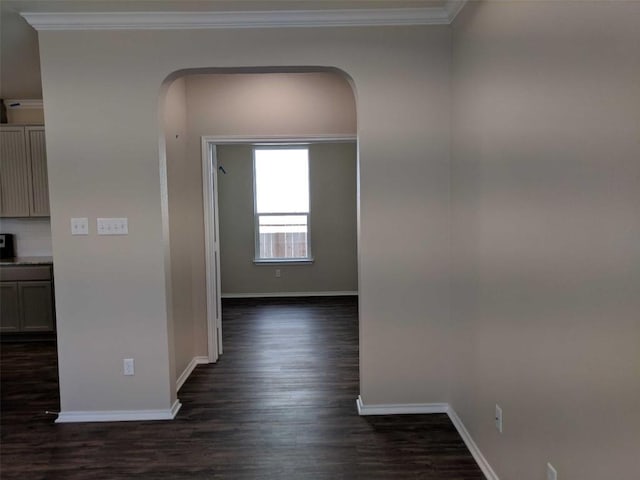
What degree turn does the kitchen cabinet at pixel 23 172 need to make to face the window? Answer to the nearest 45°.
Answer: approximately 90° to its left

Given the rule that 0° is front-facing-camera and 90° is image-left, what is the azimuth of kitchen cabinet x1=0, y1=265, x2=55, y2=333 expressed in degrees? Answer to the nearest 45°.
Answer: approximately 0°

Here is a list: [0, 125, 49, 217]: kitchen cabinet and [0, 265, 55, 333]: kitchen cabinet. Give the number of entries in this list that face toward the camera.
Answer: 2

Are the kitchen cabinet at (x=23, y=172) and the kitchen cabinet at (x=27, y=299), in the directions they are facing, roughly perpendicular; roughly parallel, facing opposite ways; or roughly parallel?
roughly parallel

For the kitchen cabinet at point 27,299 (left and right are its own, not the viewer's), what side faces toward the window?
left

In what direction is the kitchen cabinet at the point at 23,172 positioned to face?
toward the camera
